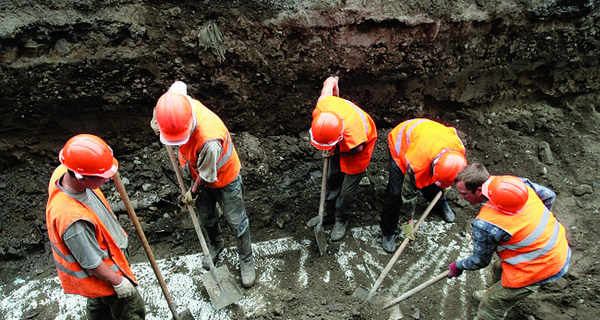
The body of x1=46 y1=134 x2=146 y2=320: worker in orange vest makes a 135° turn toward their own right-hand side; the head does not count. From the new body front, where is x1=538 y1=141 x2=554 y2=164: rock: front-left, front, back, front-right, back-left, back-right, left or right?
back

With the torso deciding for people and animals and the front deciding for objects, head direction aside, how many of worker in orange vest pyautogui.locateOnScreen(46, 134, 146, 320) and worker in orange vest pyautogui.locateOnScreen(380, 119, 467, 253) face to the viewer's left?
0

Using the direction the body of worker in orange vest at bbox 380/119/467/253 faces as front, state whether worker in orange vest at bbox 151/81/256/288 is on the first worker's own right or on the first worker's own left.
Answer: on the first worker's own right

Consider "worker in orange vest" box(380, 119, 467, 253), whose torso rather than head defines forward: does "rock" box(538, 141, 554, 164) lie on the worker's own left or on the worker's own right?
on the worker's own left

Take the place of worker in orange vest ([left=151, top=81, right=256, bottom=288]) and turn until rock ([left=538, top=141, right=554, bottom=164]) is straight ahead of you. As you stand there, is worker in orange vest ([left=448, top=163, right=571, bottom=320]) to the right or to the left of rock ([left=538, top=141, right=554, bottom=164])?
right

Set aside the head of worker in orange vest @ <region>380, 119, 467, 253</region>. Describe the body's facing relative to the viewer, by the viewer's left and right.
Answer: facing the viewer and to the right of the viewer

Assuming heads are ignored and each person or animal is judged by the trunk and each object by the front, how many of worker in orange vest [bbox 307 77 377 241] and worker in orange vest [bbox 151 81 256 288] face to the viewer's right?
0

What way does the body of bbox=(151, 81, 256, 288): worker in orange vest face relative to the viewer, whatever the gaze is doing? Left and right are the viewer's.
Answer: facing the viewer and to the left of the viewer

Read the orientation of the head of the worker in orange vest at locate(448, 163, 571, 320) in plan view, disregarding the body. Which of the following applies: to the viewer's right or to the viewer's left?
to the viewer's left

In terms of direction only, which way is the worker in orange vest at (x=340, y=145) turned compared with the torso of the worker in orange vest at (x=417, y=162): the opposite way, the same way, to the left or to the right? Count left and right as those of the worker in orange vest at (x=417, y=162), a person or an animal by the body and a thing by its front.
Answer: to the right

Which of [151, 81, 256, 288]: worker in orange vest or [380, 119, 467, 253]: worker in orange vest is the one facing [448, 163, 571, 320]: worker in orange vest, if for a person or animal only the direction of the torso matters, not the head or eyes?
[380, 119, 467, 253]: worker in orange vest

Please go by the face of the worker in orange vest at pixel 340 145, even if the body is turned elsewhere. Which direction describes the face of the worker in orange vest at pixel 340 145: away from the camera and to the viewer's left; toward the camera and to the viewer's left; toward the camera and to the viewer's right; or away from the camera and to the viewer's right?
toward the camera and to the viewer's left

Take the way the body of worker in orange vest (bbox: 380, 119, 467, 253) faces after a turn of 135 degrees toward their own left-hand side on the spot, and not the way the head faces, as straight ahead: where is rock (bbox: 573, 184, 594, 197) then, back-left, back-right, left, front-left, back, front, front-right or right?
front-right

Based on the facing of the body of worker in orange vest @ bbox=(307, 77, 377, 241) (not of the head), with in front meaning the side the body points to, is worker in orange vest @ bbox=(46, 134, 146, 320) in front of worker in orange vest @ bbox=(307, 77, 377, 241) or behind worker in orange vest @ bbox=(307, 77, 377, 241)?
in front
